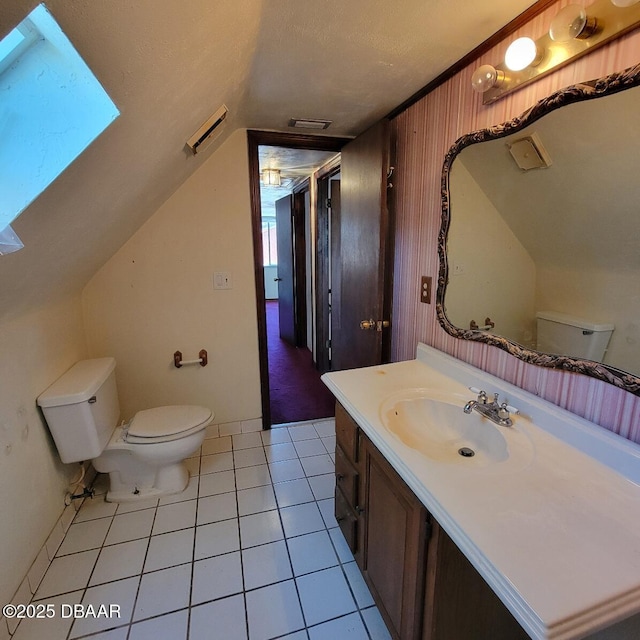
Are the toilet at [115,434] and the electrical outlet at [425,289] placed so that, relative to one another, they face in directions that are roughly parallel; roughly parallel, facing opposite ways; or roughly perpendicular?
roughly parallel, facing opposite ways

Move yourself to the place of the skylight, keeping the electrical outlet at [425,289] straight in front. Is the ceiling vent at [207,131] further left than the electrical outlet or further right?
left

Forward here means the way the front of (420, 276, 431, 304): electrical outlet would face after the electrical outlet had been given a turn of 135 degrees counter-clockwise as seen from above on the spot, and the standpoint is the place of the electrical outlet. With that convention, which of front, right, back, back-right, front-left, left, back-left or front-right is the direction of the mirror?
front-right

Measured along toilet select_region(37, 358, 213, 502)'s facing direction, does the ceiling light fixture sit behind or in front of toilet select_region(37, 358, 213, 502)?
in front

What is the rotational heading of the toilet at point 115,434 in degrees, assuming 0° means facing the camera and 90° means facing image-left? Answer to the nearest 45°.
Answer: approximately 270°

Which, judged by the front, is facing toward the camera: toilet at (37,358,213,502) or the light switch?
the light switch

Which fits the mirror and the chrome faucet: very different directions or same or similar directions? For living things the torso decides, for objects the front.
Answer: same or similar directions

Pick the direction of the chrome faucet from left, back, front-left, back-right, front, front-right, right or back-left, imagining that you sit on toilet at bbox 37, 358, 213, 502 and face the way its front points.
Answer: front-right

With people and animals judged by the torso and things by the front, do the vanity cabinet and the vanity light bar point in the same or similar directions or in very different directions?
same or similar directions

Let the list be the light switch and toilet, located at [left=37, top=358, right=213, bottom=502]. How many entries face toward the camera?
1

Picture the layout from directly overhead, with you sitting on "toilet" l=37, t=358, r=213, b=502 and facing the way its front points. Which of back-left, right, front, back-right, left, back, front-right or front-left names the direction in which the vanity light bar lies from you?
front-right

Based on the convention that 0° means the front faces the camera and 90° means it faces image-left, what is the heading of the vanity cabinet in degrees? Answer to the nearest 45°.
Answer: approximately 45°

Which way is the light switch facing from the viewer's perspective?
toward the camera

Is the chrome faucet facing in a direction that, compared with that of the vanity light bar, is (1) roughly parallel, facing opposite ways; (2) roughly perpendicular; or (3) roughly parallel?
roughly parallel

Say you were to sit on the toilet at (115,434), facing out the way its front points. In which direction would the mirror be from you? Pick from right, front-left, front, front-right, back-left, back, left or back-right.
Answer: front-right

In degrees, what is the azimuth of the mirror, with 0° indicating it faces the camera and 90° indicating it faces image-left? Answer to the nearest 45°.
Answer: approximately 45°

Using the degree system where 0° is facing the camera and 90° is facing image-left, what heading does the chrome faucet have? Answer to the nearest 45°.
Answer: approximately 45°

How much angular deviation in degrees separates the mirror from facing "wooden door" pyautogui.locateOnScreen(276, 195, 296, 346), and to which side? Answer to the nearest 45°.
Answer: approximately 90° to its right

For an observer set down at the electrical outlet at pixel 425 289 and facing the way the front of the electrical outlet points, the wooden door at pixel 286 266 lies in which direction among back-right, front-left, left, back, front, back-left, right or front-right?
right
